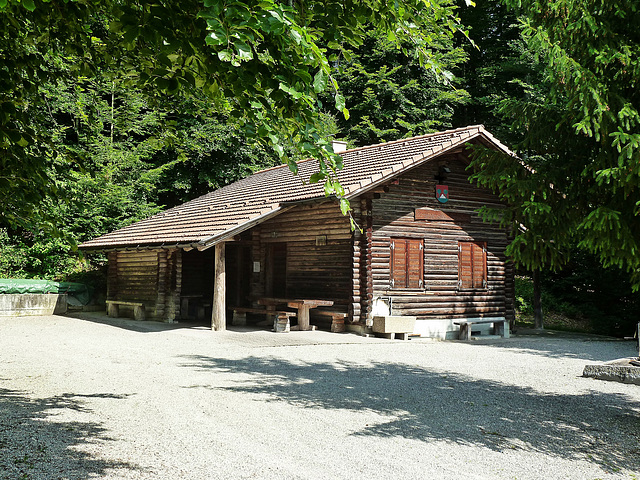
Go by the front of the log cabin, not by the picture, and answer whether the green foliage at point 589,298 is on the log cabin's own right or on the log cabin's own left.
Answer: on the log cabin's own left

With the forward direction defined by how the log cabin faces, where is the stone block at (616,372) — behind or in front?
in front
